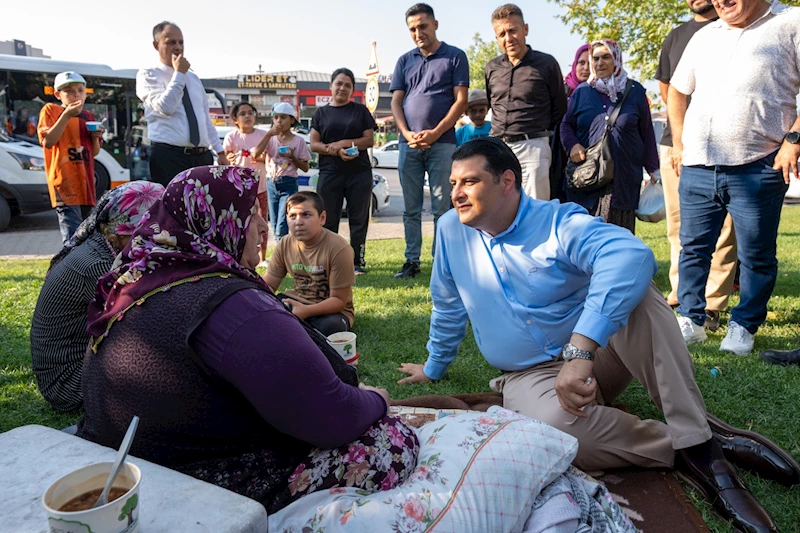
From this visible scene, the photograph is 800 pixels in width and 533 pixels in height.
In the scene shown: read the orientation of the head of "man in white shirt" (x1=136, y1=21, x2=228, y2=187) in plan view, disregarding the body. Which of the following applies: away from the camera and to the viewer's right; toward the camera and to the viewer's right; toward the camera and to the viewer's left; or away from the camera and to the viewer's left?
toward the camera and to the viewer's right

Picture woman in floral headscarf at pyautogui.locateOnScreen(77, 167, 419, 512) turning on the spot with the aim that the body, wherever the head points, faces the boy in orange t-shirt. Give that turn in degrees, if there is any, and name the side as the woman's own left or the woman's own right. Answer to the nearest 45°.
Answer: approximately 45° to the woman's own left

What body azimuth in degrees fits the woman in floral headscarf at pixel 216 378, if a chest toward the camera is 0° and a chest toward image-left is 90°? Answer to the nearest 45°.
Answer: approximately 225°

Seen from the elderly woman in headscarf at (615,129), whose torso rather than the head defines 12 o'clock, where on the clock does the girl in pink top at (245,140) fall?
The girl in pink top is roughly at 2 o'clock from the elderly woman in headscarf.

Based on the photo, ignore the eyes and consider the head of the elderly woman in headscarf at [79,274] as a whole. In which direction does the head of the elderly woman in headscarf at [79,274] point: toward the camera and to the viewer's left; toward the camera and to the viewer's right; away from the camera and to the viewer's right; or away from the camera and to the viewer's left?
away from the camera and to the viewer's right
